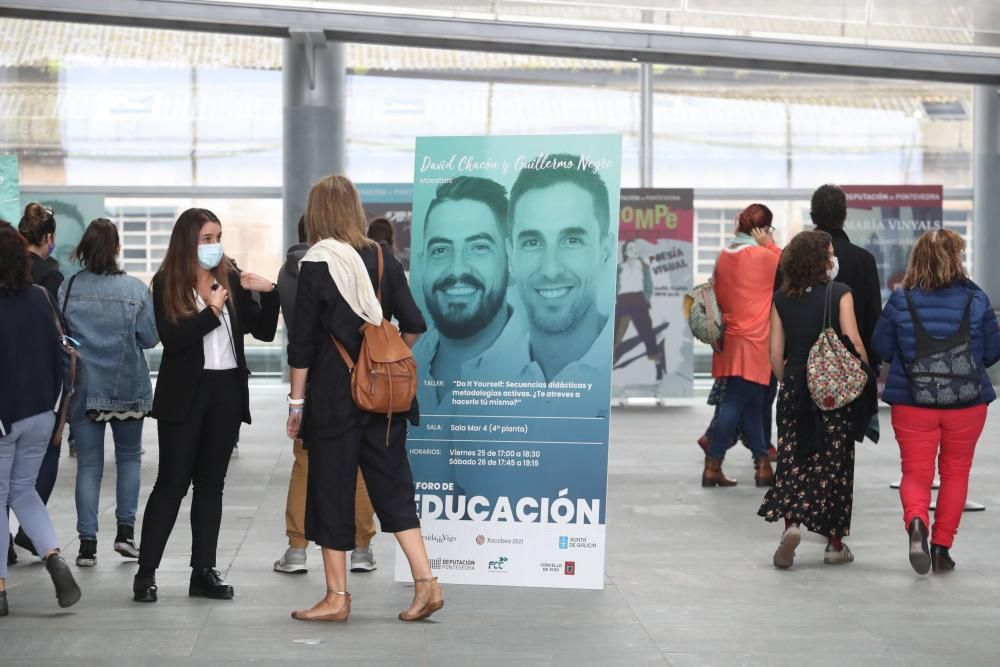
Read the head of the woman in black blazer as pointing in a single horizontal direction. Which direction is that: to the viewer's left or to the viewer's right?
to the viewer's right

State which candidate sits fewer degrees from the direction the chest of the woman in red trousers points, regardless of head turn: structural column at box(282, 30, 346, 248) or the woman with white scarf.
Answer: the structural column

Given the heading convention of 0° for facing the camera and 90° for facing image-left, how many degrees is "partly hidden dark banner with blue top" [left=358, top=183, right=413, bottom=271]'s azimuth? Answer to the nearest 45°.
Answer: approximately 0°

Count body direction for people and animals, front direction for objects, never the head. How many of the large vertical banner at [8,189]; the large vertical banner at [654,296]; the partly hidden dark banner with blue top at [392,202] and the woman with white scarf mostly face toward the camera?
3

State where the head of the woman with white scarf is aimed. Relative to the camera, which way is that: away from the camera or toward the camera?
away from the camera

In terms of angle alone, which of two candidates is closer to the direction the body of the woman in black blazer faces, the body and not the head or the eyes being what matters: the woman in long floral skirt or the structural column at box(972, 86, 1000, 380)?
the woman in long floral skirt

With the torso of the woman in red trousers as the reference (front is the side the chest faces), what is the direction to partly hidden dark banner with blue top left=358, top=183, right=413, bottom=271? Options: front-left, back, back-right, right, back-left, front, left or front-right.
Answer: front-left

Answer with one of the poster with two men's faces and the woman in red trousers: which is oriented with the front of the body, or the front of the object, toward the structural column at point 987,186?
the woman in red trousers

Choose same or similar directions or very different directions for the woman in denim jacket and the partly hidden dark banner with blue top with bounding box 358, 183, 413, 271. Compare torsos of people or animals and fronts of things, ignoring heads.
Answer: very different directions

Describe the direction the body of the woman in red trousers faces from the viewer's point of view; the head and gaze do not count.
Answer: away from the camera

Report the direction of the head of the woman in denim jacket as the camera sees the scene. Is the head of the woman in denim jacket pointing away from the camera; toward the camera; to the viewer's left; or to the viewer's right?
away from the camera

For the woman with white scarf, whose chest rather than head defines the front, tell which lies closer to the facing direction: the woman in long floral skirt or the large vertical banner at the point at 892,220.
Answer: the large vertical banner

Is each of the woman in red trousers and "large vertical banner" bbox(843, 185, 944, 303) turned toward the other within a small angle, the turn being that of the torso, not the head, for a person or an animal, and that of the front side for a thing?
yes

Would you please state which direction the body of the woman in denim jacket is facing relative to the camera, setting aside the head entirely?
away from the camera
